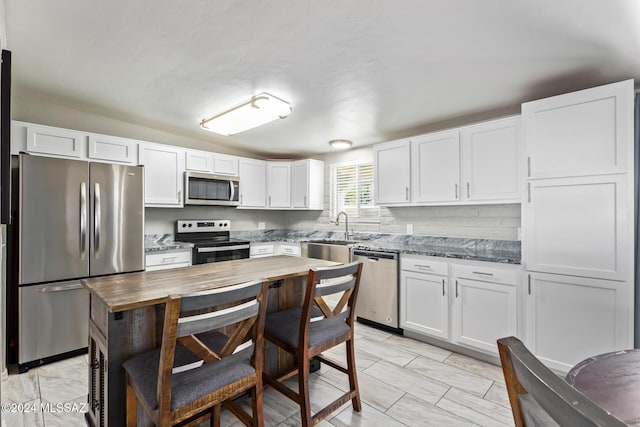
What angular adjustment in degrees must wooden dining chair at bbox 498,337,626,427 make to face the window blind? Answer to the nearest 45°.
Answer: approximately 90° to its left

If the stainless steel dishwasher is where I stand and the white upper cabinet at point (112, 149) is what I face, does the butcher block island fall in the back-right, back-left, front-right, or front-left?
front-left

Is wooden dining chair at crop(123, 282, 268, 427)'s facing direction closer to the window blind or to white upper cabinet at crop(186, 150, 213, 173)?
the white upper cabinet

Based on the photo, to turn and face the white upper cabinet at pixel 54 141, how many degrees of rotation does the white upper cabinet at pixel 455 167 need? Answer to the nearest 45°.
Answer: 0° — it already faces it

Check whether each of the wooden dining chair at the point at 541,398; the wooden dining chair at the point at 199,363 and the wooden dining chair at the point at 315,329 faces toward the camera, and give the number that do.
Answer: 0

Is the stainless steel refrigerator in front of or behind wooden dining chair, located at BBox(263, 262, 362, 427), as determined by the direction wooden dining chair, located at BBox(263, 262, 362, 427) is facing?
in front

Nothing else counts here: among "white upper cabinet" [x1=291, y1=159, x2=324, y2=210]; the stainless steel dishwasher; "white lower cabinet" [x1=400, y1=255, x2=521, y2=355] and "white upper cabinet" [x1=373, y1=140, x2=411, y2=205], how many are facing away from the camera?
0

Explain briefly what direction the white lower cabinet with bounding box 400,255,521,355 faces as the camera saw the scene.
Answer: facing the viewer and to the left of the viewer

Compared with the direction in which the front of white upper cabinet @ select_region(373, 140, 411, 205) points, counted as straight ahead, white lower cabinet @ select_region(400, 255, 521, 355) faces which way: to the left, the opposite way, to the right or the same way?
the same way

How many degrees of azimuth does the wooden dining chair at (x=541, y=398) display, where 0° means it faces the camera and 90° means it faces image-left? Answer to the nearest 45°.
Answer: approximately 225°

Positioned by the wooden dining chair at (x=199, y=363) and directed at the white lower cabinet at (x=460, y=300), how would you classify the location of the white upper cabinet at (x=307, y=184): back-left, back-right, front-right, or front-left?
front-left

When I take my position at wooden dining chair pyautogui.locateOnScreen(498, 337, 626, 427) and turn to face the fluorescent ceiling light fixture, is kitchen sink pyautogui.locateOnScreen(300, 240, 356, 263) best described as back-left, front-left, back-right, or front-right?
front-right
